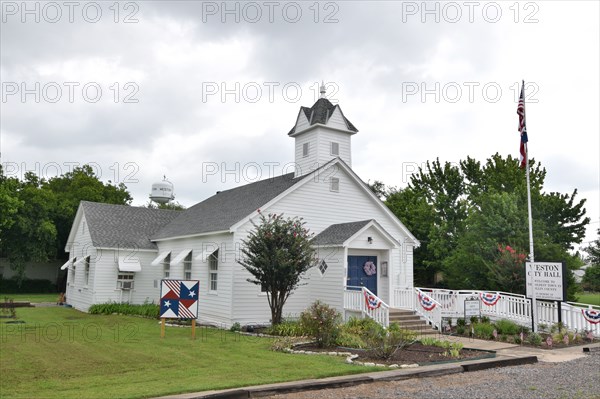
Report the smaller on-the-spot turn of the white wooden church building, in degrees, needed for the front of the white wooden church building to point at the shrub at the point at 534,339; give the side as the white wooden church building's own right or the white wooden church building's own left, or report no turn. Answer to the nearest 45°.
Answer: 0° — it already faces it

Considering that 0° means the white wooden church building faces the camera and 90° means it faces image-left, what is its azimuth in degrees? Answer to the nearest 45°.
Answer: approximately 315°

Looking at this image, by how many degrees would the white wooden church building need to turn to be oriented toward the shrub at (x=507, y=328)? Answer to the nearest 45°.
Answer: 0° — it already faces it

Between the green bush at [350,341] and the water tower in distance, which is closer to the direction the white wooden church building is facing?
the green bush

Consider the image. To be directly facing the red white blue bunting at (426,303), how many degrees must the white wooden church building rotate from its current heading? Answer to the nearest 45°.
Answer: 0° — it already faces it

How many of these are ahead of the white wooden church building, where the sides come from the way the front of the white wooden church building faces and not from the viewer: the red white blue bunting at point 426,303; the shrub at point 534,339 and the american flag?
3

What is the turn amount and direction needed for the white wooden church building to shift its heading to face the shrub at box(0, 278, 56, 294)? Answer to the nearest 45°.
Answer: approximately 180°

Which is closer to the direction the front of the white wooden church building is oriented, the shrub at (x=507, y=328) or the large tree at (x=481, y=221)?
the shrub
